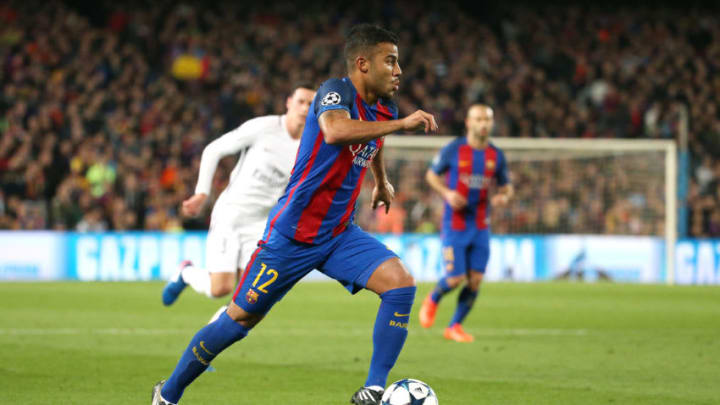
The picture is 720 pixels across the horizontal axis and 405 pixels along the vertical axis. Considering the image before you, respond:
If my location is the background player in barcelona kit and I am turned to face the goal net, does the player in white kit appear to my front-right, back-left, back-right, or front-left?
back-left

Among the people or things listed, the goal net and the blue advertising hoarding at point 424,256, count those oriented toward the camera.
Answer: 2

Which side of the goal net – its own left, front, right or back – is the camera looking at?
front

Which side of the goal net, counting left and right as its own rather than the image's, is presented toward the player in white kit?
front

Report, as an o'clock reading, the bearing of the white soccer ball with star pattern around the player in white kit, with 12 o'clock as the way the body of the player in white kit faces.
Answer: The white soccer ball with star pattern is roughly at 1 o'clock from the player in white kit.

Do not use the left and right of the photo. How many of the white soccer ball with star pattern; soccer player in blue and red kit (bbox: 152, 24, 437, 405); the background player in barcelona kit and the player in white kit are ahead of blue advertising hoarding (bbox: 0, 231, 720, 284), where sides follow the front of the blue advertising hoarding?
4

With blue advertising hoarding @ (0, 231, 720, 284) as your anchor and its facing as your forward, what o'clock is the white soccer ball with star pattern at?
The white soccer ball with star pattern is roughly at 12 o'clock from the blue advertising hoarding.

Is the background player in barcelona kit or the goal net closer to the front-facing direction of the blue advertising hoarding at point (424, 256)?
the background player in barcelona kit

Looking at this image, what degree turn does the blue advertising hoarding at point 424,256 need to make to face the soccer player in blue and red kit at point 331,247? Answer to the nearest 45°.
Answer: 0° — it already faces them

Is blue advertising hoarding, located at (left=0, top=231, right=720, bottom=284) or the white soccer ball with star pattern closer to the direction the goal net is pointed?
the white soccer ball with star pattern

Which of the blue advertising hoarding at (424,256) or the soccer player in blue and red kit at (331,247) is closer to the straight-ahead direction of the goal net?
the soccer player in blue and red kit

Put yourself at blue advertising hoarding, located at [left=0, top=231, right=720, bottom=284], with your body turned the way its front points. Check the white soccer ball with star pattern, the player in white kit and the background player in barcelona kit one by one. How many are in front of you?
3

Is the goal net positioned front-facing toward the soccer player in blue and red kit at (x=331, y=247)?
yes

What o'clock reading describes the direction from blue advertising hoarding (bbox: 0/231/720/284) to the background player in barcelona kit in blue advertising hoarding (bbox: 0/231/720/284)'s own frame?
The background player in barcelona kit is roughly at 12 o'clock from the blue advertising hoarding.

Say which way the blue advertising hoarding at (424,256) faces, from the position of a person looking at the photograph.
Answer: facing the viewer
